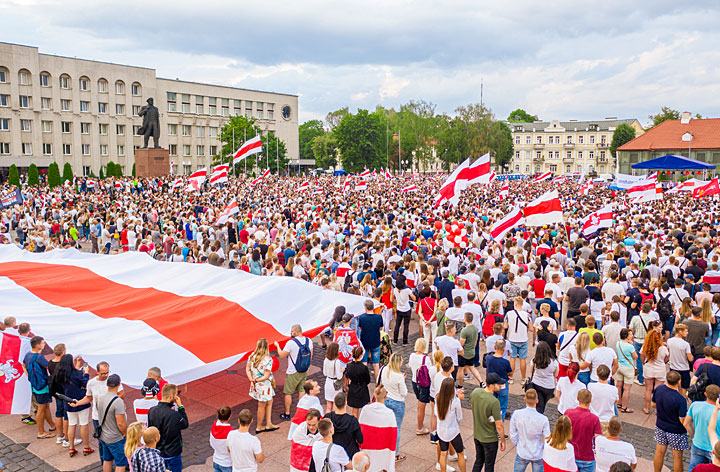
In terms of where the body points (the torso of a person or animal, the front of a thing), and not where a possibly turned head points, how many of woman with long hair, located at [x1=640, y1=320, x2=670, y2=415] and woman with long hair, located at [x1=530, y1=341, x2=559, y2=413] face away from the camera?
2

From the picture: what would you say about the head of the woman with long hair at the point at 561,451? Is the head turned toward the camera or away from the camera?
away from the camera

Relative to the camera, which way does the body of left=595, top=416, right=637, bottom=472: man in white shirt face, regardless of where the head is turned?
away from the camera

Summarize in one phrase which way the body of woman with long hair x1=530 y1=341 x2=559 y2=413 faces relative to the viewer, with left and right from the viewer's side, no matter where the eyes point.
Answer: facing away from the viewer

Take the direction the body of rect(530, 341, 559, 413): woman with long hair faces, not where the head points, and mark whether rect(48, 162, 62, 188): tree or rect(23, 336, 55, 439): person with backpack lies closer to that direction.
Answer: the tree

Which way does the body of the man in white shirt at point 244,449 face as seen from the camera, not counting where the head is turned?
away from the camera

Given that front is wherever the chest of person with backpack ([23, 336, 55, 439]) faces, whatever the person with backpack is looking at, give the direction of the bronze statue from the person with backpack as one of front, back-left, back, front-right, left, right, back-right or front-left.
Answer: front-left

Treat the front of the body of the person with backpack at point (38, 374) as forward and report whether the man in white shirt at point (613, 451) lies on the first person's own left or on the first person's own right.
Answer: on the first person's own right

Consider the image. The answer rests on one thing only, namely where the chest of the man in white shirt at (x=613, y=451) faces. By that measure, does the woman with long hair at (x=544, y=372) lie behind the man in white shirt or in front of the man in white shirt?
in front

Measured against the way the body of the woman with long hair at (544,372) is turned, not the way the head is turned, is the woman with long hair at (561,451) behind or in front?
behind

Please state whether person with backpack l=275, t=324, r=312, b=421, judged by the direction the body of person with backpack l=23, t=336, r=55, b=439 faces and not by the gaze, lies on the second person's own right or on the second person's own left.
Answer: on the second person's own right

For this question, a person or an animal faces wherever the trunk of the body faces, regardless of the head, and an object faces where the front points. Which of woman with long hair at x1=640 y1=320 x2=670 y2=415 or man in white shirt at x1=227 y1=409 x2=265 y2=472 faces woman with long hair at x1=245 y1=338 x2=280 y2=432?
the man in white shirt

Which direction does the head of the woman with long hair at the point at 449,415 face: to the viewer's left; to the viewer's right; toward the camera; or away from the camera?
away from the camera

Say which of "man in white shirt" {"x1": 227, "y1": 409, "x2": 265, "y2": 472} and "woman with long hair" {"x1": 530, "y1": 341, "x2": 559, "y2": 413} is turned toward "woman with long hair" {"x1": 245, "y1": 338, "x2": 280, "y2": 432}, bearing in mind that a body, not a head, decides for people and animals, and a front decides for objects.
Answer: the man in white shirt
